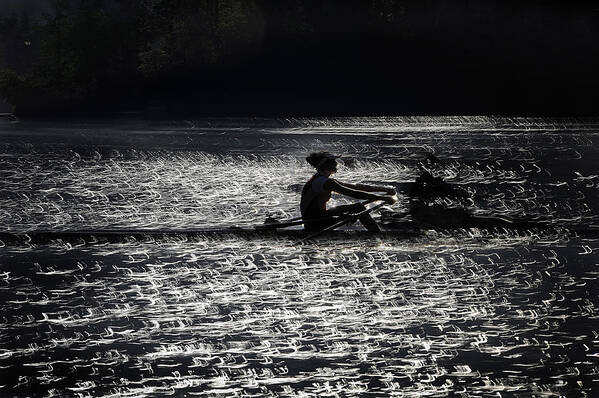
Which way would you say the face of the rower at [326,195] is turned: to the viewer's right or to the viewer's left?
to the viewer's right

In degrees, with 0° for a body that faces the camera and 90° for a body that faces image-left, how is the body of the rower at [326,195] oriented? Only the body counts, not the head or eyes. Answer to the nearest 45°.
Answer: approximately 270°
